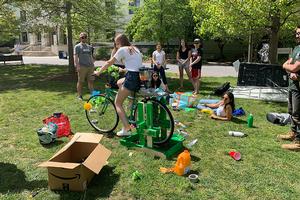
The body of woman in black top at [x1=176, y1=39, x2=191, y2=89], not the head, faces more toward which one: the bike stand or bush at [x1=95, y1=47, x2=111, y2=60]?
the bike stand

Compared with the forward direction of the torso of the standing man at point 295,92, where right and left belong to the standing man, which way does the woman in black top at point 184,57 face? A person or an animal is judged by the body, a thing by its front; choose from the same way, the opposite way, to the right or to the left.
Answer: to the left

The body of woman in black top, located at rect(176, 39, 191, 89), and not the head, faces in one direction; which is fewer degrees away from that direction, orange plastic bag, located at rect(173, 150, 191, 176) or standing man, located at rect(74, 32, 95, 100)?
the orange plastic bag

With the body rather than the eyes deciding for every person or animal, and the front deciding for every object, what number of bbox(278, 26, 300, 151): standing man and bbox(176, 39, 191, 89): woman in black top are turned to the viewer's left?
1

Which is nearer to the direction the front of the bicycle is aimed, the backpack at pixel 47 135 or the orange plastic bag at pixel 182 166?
the backpack

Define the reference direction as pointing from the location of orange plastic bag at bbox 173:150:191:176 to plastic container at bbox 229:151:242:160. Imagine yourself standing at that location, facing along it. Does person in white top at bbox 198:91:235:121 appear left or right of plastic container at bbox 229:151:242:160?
left

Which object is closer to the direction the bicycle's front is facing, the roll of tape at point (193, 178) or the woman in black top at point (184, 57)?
the woman in black top

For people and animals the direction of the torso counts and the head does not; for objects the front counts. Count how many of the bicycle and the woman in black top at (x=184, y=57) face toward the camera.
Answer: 1

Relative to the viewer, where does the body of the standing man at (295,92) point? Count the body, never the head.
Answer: to the viewer's left

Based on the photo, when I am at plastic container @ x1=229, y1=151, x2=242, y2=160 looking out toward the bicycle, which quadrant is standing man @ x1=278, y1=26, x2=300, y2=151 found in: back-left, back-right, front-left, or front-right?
back-right

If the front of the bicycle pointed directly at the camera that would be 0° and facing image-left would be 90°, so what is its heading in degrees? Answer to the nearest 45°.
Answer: approximately 135°
